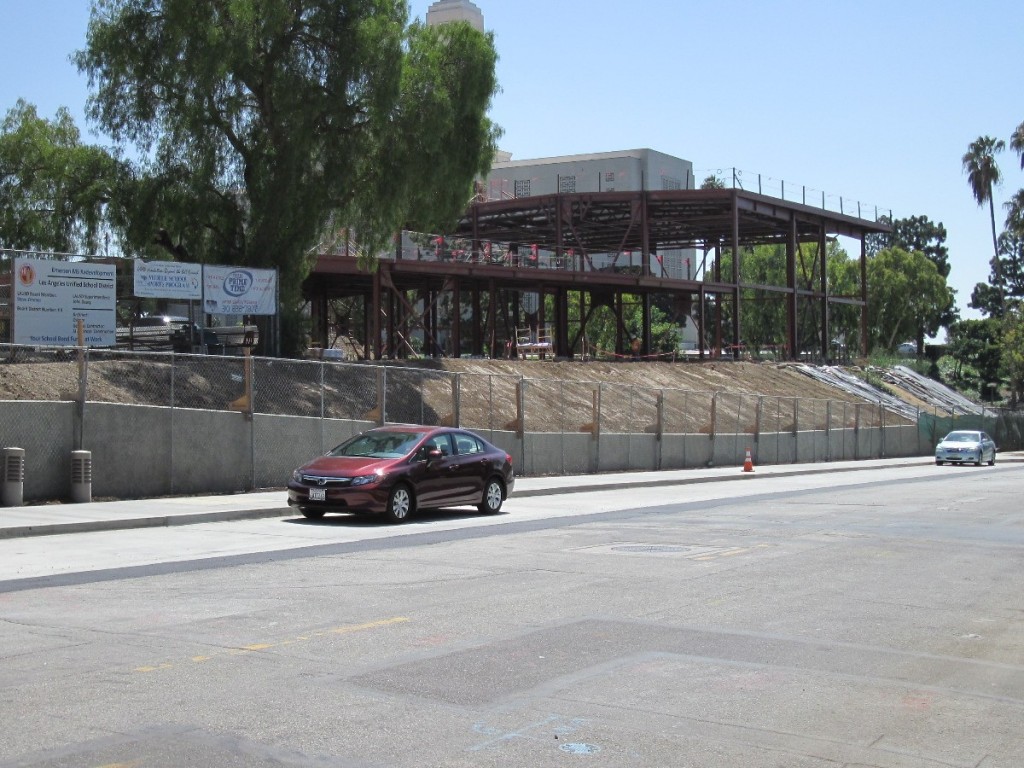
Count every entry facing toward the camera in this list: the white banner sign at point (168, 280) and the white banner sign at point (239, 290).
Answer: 2

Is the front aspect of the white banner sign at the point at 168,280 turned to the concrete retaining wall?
yes

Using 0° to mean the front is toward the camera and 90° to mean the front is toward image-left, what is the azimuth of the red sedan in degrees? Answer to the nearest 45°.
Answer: approximately 45°

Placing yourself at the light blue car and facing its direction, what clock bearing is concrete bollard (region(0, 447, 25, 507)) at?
The concrete bollard is roughly at 11 o'clock from the light blue car.

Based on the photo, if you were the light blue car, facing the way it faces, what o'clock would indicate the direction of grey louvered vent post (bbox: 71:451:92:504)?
The grey louvered vent post is roughly at 11 o'clock from the light blue car.

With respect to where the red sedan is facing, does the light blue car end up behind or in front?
behind

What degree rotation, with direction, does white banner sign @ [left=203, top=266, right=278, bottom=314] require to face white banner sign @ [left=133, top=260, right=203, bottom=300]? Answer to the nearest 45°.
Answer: approximately 45° to its right

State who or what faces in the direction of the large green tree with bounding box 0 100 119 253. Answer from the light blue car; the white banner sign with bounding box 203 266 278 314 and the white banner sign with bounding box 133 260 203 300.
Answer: the light blue car

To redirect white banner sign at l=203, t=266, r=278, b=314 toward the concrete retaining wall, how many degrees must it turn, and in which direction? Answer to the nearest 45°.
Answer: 0° — it already faces it
